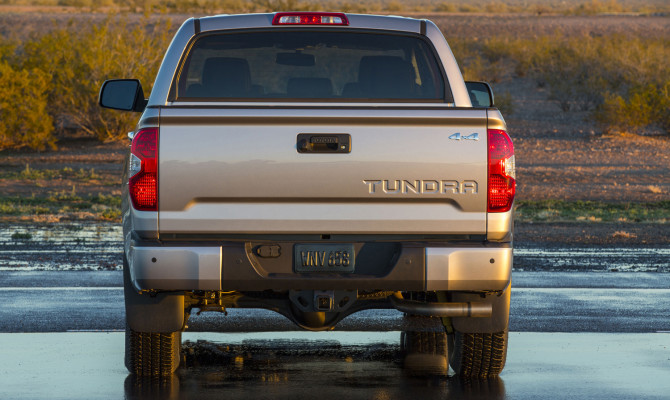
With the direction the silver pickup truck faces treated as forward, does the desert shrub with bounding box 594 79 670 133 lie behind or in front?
in front

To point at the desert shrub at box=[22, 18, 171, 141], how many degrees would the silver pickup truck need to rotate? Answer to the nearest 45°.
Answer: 0° — it already faces it

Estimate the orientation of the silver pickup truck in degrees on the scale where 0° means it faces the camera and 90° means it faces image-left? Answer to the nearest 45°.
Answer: approximately 180°

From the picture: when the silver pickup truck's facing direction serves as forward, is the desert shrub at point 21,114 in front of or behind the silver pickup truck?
in front
